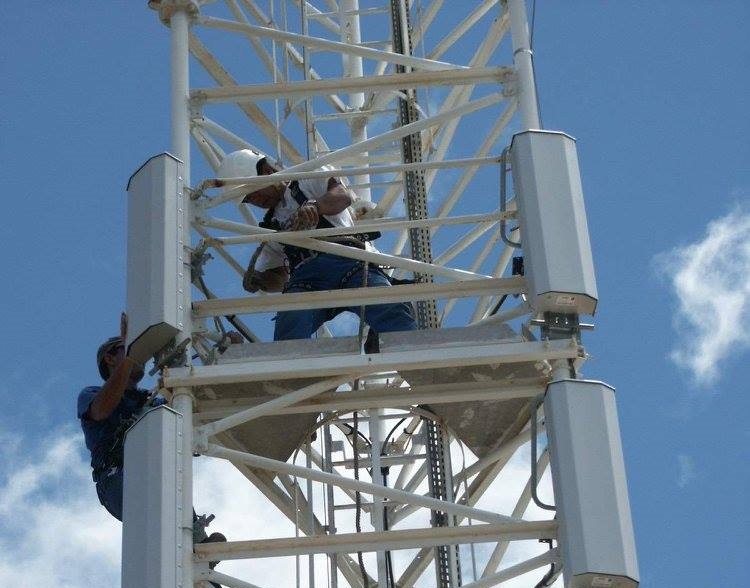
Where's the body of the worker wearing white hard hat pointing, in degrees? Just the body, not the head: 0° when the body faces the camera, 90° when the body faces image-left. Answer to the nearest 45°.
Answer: approximately 45°

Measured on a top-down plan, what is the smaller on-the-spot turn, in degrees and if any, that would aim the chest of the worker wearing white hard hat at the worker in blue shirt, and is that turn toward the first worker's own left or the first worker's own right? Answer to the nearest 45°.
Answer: approximately 45° to the first worker's own right
